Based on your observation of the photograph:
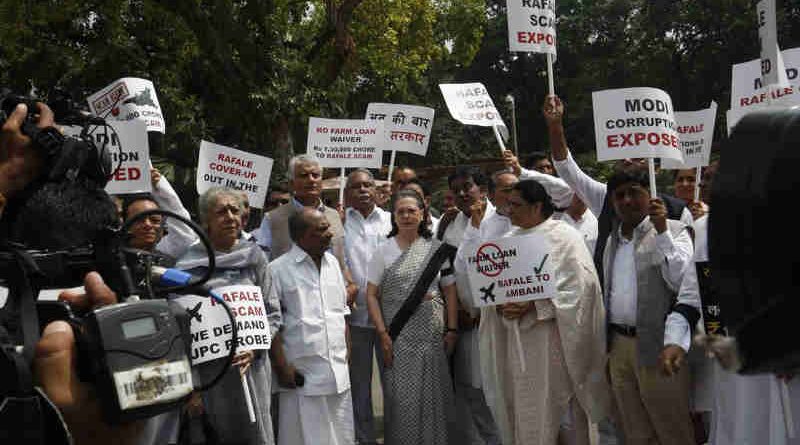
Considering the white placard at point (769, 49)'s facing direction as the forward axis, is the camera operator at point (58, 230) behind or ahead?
ahead

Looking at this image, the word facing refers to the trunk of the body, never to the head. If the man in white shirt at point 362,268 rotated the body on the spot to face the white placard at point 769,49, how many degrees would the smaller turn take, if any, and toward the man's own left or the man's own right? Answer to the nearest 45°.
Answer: approximately 45° to the man's own left

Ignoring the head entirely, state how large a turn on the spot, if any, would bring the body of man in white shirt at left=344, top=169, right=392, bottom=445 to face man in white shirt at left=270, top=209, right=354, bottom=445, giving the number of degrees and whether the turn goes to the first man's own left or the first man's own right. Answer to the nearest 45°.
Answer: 0° — they already face them

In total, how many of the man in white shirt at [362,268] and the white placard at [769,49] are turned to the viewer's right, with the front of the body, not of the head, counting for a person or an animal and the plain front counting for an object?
0

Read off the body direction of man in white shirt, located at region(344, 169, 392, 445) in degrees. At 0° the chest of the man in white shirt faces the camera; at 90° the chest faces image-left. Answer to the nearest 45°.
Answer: approximately 0°

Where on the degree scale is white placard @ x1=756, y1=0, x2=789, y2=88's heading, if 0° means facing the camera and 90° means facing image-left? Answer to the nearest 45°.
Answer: approximately 45°

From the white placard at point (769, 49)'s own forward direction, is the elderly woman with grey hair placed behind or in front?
in front
